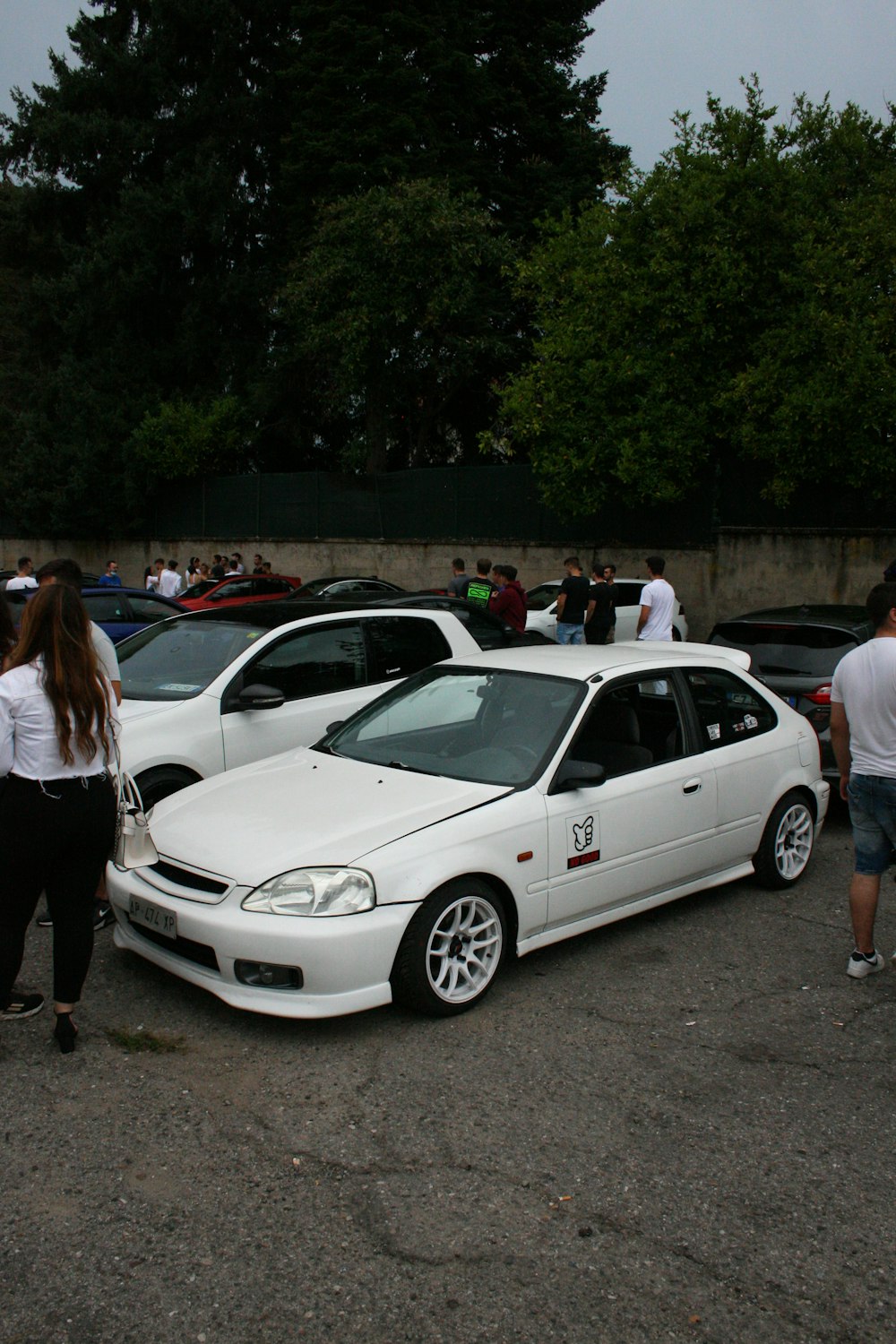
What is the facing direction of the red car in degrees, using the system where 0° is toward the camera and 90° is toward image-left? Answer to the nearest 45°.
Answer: approximately 45°

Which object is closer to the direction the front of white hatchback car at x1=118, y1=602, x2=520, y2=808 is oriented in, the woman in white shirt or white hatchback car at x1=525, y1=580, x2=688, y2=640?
the woman in white shirt

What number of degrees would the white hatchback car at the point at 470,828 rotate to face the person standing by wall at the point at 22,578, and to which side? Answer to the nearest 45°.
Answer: approximately 90° to its right

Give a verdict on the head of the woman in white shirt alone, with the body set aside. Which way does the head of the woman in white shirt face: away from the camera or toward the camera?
away from the camera

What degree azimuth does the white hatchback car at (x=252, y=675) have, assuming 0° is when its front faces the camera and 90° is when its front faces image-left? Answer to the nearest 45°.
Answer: approximately 45°

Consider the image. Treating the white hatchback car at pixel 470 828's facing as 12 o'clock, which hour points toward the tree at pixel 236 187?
The tree is roughly at 4 o'clock from the white hatchback car.

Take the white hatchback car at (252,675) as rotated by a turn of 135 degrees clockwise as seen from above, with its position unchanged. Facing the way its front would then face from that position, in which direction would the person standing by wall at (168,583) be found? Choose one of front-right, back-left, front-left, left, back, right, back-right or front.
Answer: front
